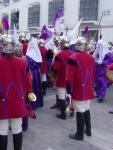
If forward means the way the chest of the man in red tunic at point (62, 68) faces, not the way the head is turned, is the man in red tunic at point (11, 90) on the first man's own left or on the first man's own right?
on the first man's own left

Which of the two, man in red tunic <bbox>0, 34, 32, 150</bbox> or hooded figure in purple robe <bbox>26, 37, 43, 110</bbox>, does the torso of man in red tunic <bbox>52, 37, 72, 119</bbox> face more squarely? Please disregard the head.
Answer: the hooded figure in purple robe

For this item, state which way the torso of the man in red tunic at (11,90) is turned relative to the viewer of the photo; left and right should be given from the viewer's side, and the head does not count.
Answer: facing away from the viewer

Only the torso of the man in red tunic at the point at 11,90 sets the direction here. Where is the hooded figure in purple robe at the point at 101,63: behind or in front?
in front

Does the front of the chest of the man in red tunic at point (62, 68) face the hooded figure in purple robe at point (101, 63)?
no

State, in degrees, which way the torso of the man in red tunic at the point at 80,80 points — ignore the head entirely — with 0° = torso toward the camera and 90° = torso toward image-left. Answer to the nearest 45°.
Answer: approximately 135°

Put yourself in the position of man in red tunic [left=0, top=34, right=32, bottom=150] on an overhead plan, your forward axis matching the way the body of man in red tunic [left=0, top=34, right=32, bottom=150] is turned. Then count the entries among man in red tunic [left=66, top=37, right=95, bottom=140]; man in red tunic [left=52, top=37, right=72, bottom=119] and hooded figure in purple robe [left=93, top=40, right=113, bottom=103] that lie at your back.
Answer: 0

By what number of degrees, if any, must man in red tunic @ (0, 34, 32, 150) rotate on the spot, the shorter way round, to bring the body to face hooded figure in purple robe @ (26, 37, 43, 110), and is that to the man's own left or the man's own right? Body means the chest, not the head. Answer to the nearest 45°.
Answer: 0° — they already face them

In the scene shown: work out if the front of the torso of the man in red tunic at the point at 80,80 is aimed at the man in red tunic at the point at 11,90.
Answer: no

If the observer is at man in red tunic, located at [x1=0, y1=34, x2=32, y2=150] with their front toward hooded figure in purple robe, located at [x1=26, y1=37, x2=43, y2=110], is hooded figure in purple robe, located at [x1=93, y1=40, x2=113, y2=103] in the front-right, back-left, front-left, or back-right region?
front-right

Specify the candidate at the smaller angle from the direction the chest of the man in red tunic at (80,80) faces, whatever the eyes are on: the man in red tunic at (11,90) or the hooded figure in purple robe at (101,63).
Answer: the hooded figure in purple robe

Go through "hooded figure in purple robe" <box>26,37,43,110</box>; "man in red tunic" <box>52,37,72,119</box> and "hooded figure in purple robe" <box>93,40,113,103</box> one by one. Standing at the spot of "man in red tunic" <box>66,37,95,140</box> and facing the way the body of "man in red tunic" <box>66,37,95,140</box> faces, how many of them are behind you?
0
